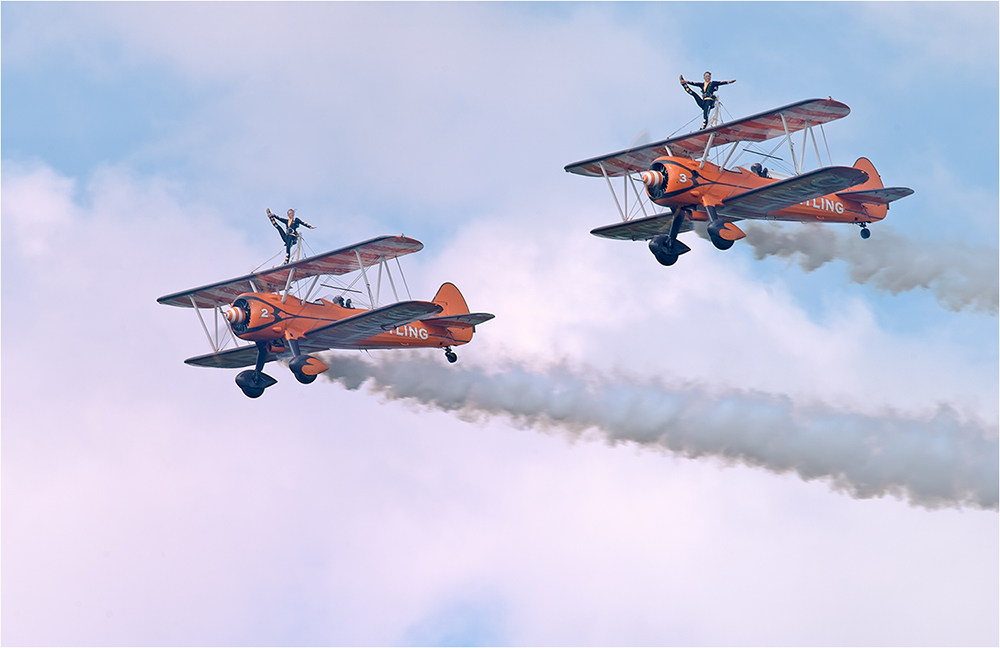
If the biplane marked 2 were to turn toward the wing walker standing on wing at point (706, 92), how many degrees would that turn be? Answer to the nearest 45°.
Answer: approximately 135° to its left

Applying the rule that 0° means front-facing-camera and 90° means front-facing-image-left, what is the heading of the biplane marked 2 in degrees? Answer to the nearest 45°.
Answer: approximately 45°

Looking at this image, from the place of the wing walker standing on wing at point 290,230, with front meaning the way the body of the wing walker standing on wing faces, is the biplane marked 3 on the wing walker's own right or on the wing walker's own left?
on the wing walker's own left

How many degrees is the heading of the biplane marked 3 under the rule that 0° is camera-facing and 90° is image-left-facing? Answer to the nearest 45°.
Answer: approximately 45°

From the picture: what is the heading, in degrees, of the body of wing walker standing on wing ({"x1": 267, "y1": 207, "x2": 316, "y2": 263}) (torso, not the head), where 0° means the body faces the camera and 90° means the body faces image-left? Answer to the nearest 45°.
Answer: approximately 45°

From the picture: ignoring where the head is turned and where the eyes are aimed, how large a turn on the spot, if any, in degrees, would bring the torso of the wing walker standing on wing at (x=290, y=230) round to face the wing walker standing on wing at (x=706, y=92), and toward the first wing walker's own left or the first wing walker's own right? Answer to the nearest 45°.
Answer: approximately 135° to the first wing walker's own left
